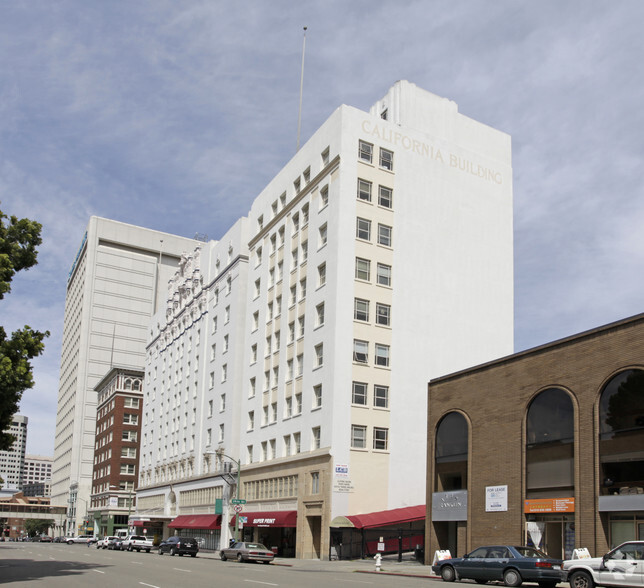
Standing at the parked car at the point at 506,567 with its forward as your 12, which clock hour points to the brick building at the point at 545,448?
The brick building is roughly at 2 o'clock from the parked car.

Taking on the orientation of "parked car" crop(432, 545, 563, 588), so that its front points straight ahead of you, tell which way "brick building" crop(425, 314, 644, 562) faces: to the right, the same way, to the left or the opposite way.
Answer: to the left

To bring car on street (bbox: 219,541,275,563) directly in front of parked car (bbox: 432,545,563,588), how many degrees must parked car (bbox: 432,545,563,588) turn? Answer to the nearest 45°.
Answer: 0° — it already faces it

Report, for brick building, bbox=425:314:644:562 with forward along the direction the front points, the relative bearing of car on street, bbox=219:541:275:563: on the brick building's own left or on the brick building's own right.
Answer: on the brick building's own right

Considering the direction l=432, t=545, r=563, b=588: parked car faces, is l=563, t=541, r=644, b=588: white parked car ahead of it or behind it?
behind

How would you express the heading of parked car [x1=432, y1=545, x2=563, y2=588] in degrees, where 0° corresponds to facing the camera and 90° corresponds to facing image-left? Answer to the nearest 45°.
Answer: approximately 135°

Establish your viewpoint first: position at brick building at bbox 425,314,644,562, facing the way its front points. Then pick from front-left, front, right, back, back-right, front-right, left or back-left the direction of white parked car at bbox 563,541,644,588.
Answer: front-left

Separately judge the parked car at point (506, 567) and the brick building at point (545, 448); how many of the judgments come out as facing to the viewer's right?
0

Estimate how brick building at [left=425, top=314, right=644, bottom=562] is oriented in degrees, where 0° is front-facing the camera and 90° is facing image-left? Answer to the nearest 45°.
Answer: approximately 45°

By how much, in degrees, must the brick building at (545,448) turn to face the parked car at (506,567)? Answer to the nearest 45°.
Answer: approximately 45° to its left
